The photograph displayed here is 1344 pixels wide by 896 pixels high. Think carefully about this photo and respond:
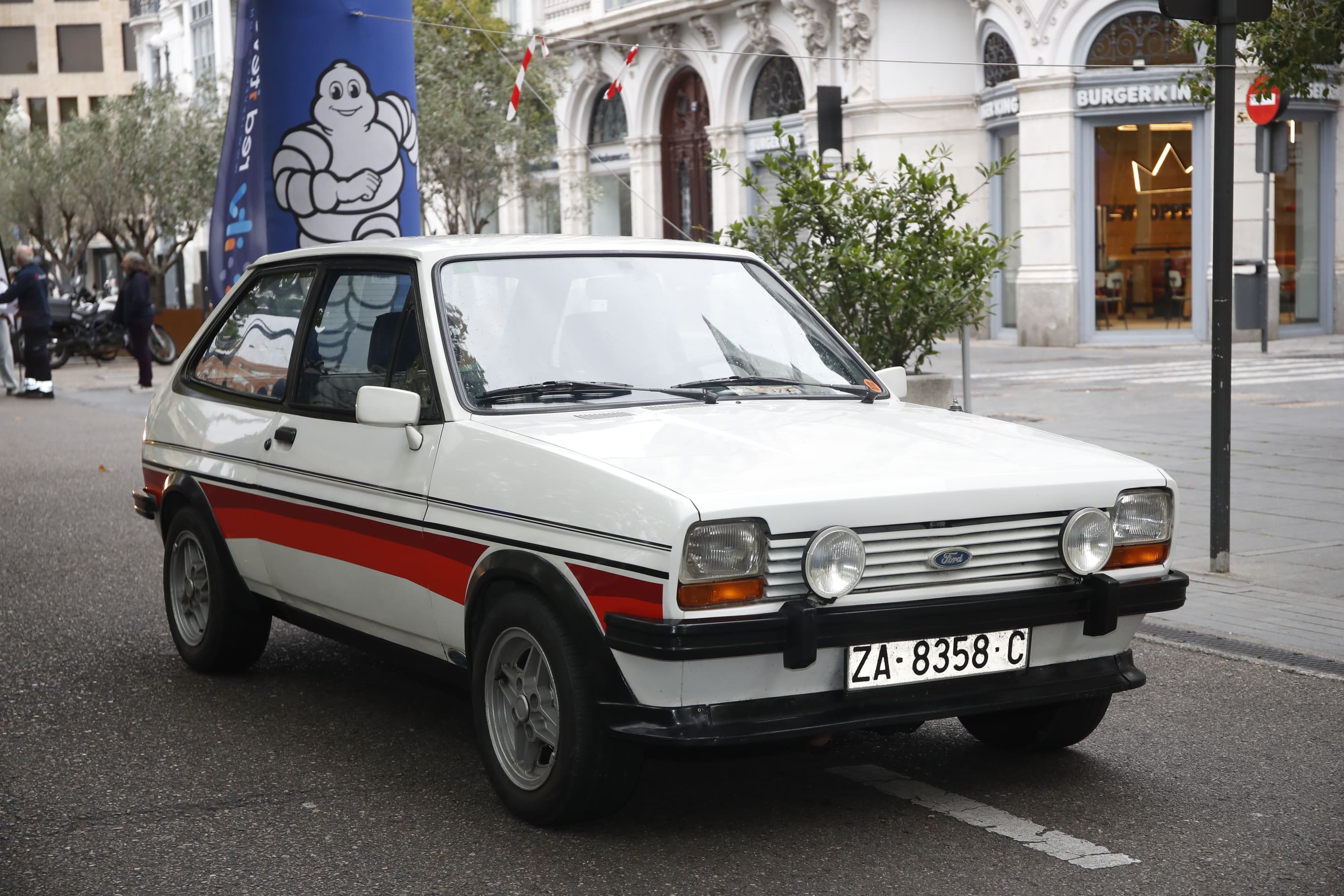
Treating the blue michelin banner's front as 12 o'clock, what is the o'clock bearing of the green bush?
The green bush is roughly at 10 o'clock from the blue michelin banner.

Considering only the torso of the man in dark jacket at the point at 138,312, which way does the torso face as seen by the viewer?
to the viewer's left

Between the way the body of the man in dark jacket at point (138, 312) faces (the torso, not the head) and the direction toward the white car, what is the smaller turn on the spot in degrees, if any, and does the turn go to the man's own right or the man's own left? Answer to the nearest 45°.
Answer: approximately 90° to the man's own left

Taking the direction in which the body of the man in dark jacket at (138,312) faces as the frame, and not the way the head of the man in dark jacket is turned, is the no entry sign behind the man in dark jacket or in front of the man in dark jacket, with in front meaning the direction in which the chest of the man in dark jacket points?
behind

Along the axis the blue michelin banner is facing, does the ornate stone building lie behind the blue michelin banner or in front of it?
behind

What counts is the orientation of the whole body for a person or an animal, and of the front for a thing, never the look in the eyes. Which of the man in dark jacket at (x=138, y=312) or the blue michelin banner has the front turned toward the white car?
the blue michelin banner

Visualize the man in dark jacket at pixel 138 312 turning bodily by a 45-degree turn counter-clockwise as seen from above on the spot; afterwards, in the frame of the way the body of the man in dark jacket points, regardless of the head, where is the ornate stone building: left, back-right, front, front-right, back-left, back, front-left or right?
back-left

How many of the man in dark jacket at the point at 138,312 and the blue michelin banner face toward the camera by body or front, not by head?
1

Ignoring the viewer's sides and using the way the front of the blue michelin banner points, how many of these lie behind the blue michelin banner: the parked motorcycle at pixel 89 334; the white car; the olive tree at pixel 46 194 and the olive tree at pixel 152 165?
3

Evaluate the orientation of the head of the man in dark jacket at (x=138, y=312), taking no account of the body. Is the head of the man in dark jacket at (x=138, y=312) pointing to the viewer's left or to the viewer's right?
to the viewer's left

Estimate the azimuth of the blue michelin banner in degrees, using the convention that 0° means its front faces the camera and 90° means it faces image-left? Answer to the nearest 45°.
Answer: approximately 0°

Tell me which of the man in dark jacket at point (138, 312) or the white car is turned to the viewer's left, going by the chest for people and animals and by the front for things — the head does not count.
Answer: the man in dark jacket
